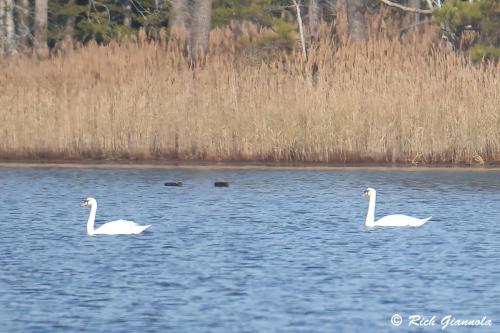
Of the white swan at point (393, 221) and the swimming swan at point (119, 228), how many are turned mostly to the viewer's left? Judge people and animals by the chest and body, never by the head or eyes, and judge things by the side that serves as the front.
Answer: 2

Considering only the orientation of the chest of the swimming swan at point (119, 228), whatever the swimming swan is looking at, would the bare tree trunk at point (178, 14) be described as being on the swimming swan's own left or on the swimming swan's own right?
on the swimming swan's own right

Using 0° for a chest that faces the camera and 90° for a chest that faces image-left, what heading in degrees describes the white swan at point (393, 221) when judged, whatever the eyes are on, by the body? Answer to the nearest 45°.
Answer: approximately 90°

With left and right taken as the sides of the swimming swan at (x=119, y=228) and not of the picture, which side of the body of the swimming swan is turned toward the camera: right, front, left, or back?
left

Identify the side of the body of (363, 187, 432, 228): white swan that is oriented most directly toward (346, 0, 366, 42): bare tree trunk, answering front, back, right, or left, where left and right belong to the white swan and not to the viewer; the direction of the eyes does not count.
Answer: right
